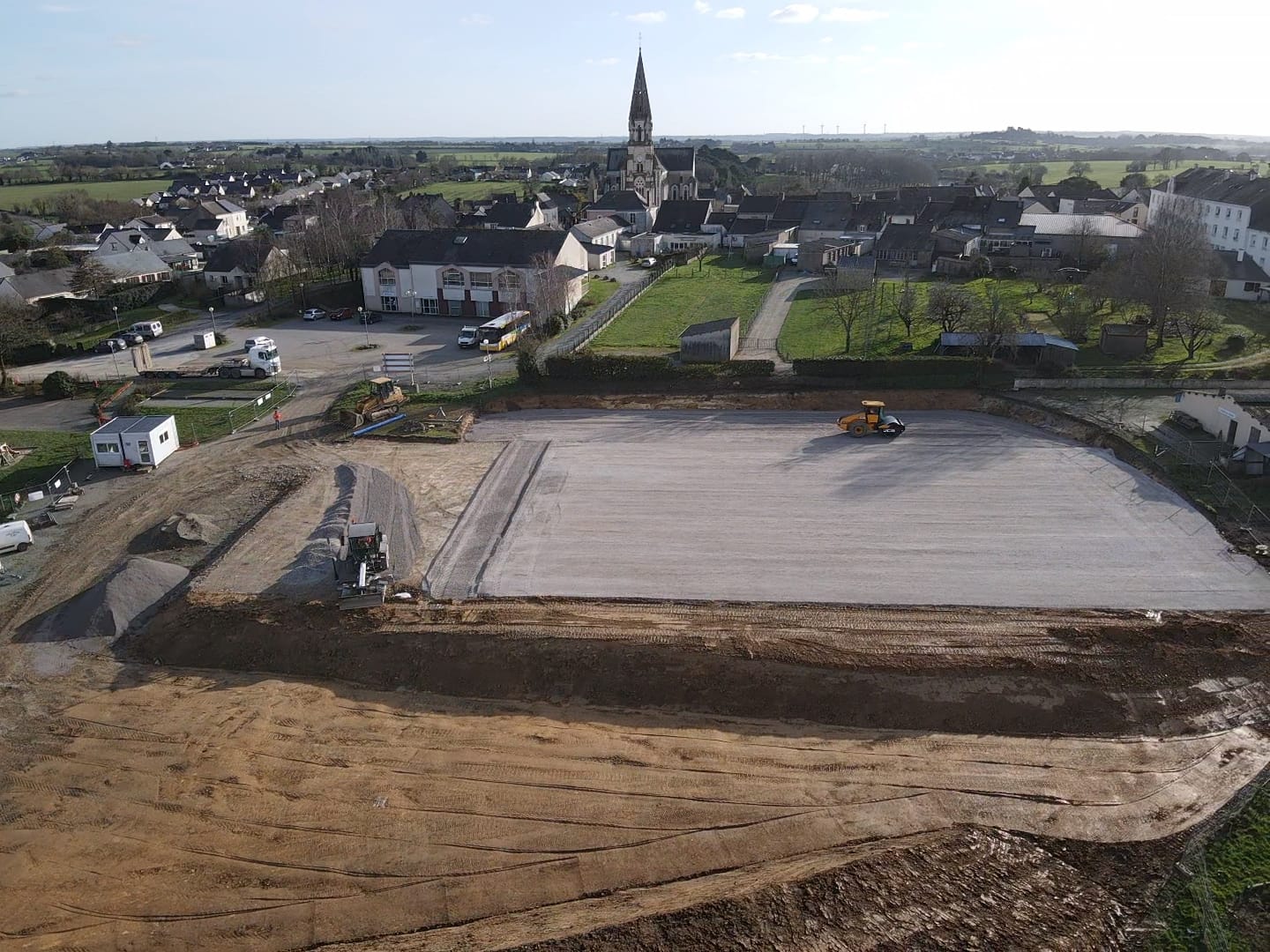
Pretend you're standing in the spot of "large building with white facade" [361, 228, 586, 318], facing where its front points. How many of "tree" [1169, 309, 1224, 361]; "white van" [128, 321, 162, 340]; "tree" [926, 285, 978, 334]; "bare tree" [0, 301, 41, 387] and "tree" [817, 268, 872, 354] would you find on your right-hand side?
2

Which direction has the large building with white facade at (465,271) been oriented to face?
toward the camera

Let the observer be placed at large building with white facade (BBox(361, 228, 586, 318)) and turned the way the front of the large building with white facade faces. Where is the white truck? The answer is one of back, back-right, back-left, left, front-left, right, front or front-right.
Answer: front-right

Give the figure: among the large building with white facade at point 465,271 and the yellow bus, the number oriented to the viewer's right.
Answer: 0

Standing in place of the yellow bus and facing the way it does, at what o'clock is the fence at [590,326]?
The fence is roughly at 7 o'clock from the yellow bus.

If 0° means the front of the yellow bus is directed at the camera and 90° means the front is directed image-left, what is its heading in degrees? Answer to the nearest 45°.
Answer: approximately 45°

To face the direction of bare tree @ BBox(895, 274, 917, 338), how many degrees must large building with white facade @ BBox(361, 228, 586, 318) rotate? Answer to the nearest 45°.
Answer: approximately 45° to its left

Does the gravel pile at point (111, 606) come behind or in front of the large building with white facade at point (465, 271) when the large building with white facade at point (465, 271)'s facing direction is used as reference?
in front

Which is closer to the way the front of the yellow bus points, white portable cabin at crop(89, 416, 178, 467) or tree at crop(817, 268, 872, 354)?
the white portable cabin

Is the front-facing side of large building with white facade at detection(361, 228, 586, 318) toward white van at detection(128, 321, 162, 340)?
no

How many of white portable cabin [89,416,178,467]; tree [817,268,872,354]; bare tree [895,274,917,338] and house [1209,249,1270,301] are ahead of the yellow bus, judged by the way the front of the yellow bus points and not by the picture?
1

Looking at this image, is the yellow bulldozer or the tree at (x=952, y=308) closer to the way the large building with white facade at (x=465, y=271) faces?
the yellow bulldozer

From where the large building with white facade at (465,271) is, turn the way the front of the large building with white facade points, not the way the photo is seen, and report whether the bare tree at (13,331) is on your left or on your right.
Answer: on your right

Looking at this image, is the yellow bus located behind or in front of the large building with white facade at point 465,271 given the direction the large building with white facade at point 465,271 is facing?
in front

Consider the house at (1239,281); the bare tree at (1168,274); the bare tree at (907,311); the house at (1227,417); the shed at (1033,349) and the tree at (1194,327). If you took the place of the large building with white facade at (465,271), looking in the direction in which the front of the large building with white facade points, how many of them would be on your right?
0

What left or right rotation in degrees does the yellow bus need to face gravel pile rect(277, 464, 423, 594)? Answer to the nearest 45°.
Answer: approximately 45° to its left
